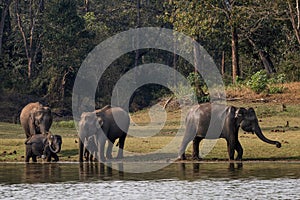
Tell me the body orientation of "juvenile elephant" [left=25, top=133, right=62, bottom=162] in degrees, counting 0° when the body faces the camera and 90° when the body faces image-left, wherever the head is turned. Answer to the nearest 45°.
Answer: approximately 315°

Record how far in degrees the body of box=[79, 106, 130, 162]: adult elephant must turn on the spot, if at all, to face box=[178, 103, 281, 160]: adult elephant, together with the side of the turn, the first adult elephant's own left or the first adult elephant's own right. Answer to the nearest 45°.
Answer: approximately 135° to the first adult elephant's own left

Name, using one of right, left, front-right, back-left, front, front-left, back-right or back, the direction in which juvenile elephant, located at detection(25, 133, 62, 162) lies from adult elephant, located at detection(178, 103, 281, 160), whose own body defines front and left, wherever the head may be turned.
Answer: back

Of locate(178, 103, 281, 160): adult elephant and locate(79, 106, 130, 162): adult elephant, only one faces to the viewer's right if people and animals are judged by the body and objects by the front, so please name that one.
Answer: locate(178, 103, 281, 160): adult elephant

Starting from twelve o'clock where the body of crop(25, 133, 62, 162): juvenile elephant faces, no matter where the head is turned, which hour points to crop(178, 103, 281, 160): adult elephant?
The adult elephant is roughly at 11 o'clock from the juvenile elephant.

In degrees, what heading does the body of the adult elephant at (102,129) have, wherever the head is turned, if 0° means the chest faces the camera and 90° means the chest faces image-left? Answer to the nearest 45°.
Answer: approximately 45°

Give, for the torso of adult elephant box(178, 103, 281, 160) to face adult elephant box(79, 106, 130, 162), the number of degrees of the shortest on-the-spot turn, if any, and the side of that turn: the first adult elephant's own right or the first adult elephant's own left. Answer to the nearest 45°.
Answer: approximately 180°

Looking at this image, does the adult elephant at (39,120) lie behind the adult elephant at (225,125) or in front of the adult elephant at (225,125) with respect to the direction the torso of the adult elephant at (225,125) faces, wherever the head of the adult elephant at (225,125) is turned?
behind

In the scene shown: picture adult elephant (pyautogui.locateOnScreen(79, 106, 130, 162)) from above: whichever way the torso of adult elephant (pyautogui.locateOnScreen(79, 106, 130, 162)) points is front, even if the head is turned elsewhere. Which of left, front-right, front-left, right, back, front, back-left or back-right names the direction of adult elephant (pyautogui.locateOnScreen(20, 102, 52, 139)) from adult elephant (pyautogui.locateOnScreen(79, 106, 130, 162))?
right

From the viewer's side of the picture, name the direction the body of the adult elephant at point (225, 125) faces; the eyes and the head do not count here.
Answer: to the viewer's right

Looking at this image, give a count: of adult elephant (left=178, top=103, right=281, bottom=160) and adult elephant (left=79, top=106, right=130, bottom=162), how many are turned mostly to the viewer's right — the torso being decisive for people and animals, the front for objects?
1

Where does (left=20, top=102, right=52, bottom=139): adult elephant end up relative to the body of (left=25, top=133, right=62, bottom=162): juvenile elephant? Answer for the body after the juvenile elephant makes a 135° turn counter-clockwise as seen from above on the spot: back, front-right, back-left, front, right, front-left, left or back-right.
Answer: front
